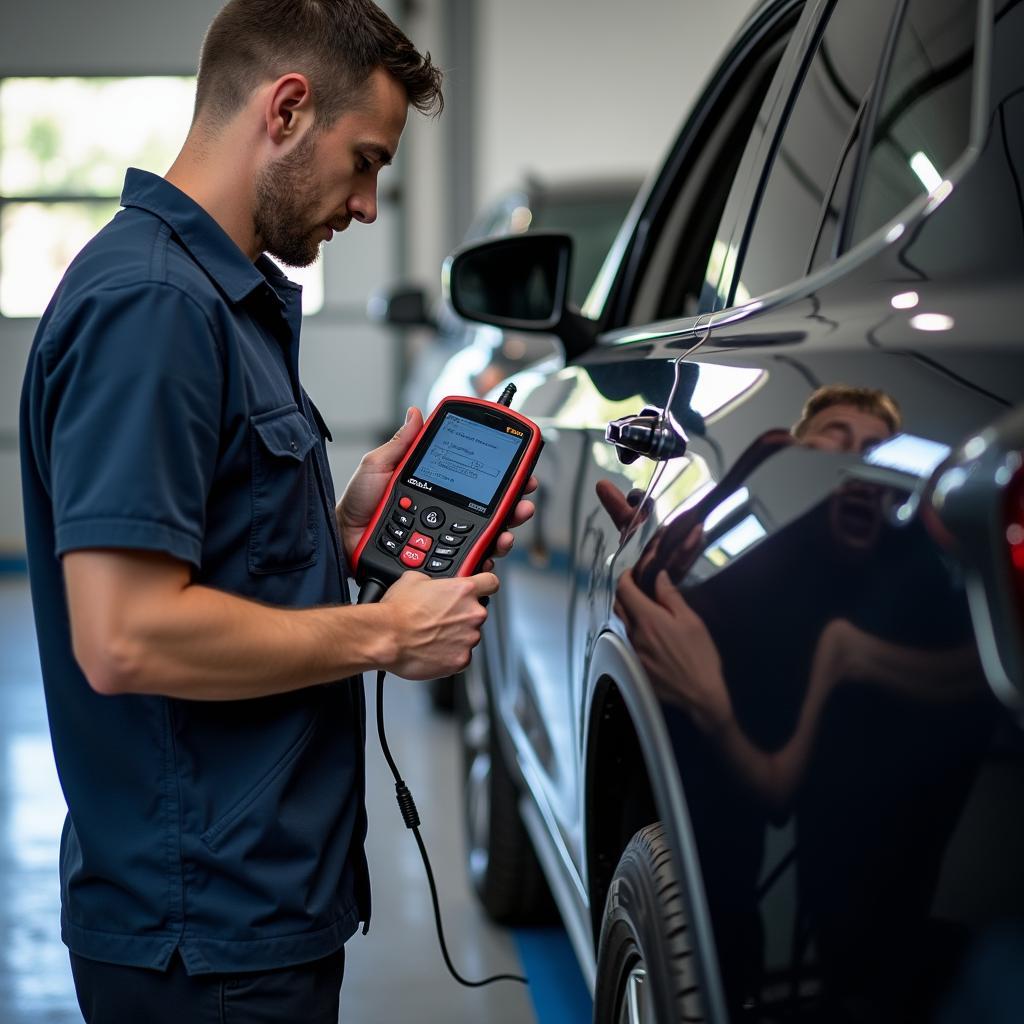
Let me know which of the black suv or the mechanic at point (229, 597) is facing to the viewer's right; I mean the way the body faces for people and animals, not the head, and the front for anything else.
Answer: the mechanic

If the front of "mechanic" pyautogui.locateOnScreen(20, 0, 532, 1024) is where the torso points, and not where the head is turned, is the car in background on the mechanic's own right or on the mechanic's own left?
on the mechanic's own left

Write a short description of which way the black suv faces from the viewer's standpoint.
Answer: facing away from the viewer and to the left of the viewer

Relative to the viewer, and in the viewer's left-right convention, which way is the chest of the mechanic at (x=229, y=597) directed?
facing to the right of the viewer

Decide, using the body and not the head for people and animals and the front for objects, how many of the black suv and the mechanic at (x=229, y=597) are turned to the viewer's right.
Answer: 1

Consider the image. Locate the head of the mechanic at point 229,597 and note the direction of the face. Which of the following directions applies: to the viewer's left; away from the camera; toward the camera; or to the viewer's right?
to the viewer's right
